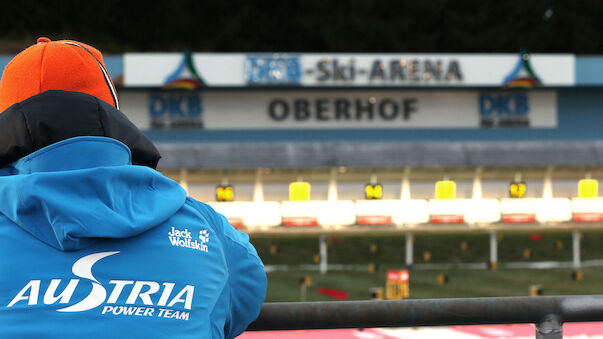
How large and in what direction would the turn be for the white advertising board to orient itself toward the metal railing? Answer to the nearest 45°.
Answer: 0° — it already faces it

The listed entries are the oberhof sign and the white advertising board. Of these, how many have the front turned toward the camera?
2

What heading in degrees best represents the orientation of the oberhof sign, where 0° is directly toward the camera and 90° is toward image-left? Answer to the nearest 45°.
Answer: approximately 0°

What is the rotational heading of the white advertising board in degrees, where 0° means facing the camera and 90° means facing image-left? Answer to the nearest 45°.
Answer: approximately 0°

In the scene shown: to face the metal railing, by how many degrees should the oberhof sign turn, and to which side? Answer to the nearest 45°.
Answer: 0° — it already faces it
